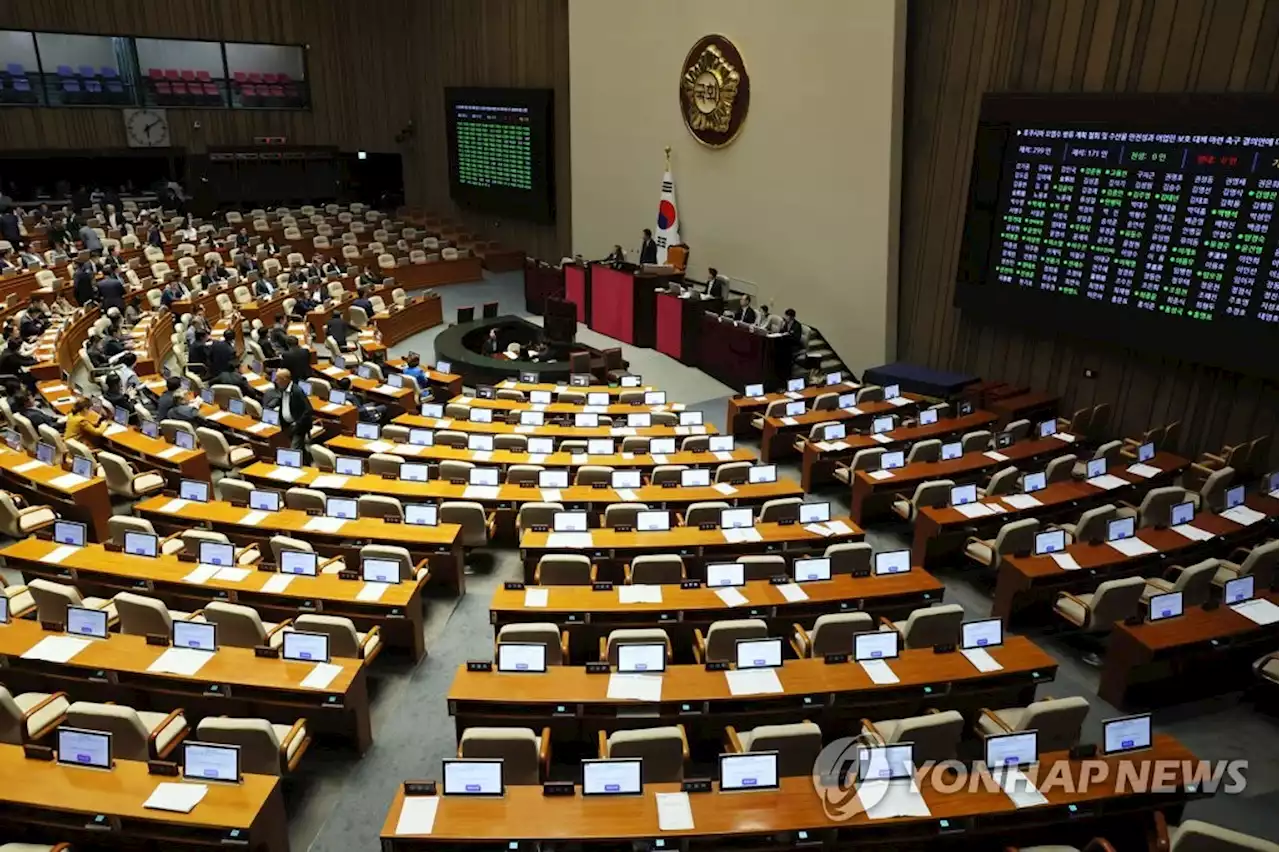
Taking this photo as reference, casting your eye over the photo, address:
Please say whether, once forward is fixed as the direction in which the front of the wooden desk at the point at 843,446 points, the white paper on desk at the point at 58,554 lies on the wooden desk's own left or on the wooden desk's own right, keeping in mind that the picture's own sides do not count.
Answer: on the wooden desk's own right

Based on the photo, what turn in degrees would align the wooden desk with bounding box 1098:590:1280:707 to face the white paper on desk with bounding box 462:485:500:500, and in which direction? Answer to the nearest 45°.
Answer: approximately 135° to its right

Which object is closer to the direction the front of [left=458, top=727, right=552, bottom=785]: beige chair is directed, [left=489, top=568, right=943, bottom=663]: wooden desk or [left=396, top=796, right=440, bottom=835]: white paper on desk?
the wooden desk

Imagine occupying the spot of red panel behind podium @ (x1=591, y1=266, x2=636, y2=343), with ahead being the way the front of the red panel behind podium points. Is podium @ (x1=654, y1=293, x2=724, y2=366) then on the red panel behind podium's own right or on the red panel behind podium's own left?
on the red panel behind podium's own left

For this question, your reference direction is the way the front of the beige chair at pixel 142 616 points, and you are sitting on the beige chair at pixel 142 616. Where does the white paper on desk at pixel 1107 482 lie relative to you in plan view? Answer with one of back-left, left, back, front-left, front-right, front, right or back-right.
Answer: front-right

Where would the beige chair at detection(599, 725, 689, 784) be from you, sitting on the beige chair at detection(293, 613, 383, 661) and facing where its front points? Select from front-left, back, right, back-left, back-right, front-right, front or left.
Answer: right

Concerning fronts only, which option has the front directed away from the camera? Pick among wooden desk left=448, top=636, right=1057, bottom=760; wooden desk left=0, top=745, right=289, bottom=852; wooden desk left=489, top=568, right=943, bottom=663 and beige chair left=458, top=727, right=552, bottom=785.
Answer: the beige chair

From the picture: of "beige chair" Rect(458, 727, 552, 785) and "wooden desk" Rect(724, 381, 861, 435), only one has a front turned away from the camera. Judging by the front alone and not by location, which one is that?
the beige chair

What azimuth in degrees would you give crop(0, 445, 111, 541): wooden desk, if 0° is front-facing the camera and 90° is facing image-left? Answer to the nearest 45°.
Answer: approximately 45°

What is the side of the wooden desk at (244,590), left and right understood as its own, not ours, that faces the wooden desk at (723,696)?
left

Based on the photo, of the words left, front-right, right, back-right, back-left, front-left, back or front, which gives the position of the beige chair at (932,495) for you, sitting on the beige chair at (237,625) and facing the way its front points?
front-right

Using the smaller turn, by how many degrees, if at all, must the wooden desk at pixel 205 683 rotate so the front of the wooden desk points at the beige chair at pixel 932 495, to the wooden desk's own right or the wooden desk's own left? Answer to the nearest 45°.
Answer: approximately 135° to the wooden desk's own left

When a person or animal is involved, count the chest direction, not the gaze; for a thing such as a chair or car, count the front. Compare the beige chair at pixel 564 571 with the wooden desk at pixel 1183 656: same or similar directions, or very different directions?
very different directions

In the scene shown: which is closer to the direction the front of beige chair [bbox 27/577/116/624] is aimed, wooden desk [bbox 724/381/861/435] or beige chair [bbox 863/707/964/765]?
the wooden desk

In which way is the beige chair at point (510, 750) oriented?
away from the camera

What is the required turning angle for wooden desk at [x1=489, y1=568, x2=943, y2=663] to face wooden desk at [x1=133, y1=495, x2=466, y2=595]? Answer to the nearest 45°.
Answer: approximately 90° to its right
